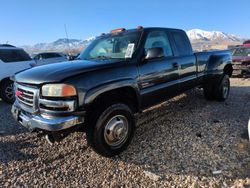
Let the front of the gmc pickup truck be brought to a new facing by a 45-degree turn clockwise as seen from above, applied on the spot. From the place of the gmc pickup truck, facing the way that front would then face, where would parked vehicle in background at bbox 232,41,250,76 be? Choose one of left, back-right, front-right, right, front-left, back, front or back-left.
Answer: back-right

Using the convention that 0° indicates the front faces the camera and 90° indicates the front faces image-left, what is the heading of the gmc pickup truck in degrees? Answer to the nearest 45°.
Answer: approximately 45°

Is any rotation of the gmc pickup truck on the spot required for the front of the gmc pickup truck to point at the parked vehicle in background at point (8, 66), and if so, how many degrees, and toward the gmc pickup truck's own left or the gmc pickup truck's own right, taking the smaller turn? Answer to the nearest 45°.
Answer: approximately 90° to the gmc pickup truck's own right
